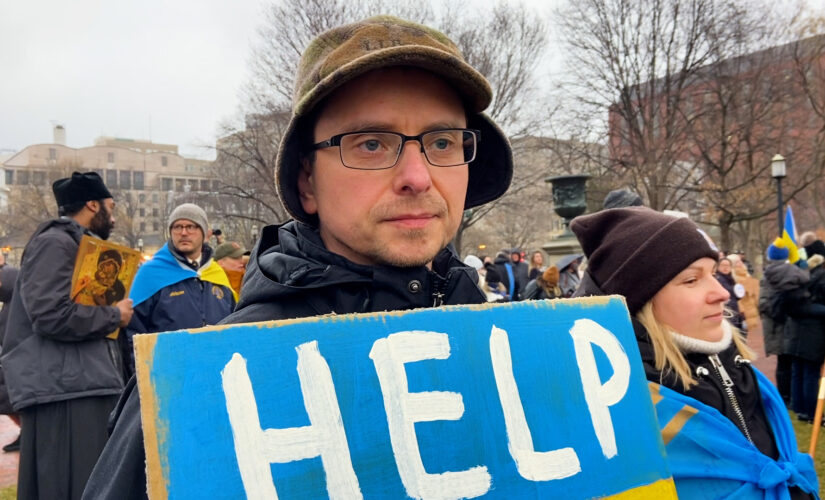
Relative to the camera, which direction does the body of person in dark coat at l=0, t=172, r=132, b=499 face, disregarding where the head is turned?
to the viewer's right

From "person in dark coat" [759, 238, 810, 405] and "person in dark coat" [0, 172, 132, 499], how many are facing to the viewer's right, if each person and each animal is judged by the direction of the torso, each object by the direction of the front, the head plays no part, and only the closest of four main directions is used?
1

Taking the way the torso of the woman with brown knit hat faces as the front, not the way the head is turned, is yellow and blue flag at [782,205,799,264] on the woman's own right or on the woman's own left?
on the woman's own left

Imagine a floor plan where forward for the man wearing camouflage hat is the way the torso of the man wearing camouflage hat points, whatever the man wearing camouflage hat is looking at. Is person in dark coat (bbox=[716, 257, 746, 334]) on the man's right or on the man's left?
on the man's left

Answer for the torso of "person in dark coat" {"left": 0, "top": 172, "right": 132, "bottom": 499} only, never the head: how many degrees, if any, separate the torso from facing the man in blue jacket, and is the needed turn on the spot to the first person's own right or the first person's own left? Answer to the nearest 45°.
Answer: approximately 45° to the first person's own left

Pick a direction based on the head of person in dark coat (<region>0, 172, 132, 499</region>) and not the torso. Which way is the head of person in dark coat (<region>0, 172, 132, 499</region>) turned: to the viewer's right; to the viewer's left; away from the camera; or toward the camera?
to the viewer's right

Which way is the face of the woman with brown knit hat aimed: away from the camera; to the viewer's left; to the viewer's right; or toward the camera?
to the viewer's right

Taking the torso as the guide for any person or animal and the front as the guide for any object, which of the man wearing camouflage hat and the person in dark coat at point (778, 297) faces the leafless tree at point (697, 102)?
the person in dark coat

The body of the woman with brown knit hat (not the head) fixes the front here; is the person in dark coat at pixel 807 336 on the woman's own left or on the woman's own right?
on the woman's own left
